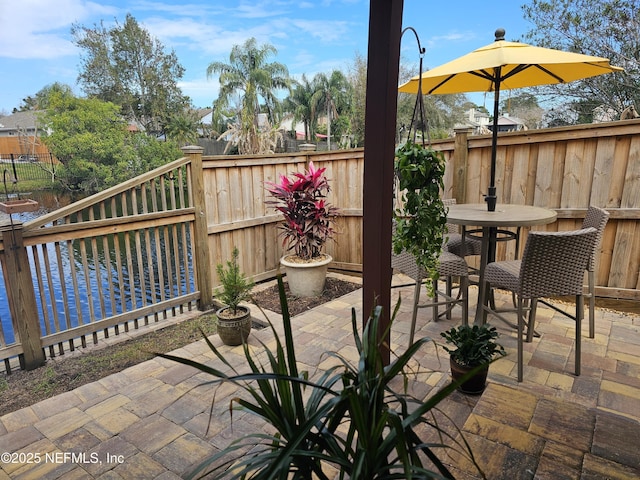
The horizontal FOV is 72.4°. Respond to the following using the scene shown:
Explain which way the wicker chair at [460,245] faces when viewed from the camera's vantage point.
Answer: facing the viewer and to the right of the viewer

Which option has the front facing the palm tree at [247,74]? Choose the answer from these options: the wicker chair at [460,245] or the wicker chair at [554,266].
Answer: the wicker chair at [554,266]

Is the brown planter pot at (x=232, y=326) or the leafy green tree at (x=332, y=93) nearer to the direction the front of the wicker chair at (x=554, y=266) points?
the leafy green tree

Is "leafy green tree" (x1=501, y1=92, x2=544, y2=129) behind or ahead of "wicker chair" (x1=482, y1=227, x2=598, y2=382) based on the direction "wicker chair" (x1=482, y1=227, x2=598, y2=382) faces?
ahead

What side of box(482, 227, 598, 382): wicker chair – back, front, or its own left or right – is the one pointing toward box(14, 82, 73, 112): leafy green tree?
front

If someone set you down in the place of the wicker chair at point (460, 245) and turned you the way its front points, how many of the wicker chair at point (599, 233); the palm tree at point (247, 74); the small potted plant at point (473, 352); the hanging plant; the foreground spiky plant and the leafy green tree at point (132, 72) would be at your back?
2

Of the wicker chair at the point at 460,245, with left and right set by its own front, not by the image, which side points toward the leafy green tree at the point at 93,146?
back

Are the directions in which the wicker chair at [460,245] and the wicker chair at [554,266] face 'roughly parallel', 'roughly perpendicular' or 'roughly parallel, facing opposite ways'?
roughly parallel, facing opposite ways

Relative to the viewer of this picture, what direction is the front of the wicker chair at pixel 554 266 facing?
facing away from the viewer and to the left of the viewer

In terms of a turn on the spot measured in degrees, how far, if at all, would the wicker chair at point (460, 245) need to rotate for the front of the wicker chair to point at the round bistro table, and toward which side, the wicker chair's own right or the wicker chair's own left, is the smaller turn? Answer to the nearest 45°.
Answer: approximately 45° to the wicker chair's own right

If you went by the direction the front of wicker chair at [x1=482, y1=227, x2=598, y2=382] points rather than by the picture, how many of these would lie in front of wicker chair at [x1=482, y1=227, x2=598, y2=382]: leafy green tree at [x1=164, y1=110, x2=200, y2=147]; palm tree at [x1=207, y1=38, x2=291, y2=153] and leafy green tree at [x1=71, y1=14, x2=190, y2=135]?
3

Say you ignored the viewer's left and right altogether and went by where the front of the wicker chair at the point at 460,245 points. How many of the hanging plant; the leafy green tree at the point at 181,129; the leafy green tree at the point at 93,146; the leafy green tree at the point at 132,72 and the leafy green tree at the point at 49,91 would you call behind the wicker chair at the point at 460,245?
4

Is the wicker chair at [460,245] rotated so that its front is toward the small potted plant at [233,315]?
no

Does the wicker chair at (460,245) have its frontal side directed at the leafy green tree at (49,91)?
no

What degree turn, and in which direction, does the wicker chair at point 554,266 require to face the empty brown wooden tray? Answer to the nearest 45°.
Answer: approximately 45° to its left

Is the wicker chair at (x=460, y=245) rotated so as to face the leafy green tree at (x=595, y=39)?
no

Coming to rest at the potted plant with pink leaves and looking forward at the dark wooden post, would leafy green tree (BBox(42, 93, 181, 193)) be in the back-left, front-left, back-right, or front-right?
back-right

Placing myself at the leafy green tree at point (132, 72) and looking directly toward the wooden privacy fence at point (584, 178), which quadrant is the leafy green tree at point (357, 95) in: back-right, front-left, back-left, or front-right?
front-left

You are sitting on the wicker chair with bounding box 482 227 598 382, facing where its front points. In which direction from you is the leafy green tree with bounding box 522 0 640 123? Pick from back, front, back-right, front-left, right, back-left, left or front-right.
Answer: front-right
